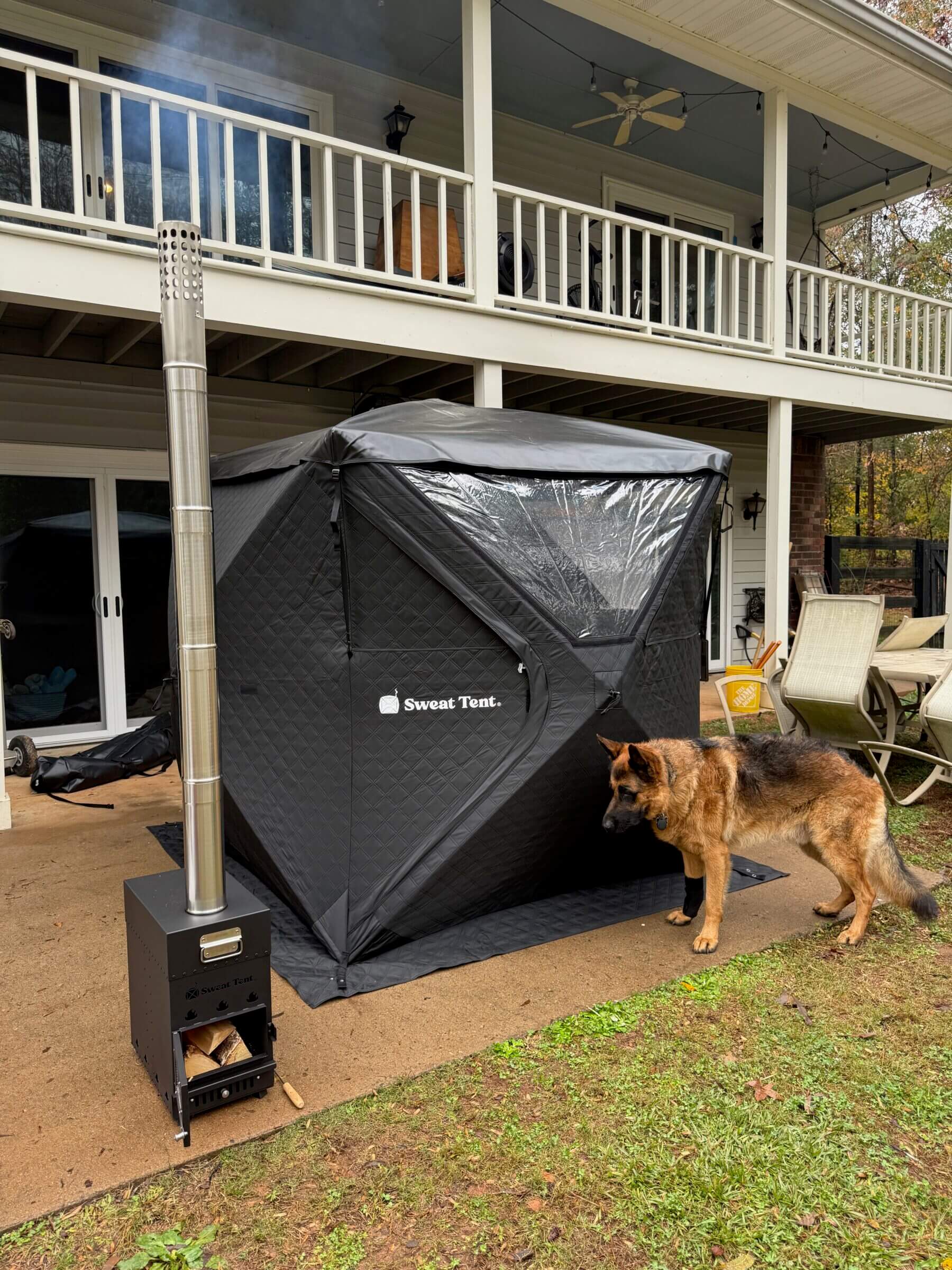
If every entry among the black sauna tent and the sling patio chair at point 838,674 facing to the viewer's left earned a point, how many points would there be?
0

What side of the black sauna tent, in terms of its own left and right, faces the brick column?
left

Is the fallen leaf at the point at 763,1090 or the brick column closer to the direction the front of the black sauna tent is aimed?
the fallen leaf

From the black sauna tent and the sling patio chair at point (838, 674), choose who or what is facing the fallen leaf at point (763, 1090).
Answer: the black sauna tent

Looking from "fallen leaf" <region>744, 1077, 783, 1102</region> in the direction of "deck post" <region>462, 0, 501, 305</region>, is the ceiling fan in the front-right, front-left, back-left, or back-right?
front-right

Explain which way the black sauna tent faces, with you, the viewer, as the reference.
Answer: facing the viewer and to the right of the viewer

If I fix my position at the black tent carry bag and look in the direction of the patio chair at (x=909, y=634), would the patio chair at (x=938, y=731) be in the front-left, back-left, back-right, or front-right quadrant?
front-right

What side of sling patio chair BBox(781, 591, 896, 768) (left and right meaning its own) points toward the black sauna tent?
back

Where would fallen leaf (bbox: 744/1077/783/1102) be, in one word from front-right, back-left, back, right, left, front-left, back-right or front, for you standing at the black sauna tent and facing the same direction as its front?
front
